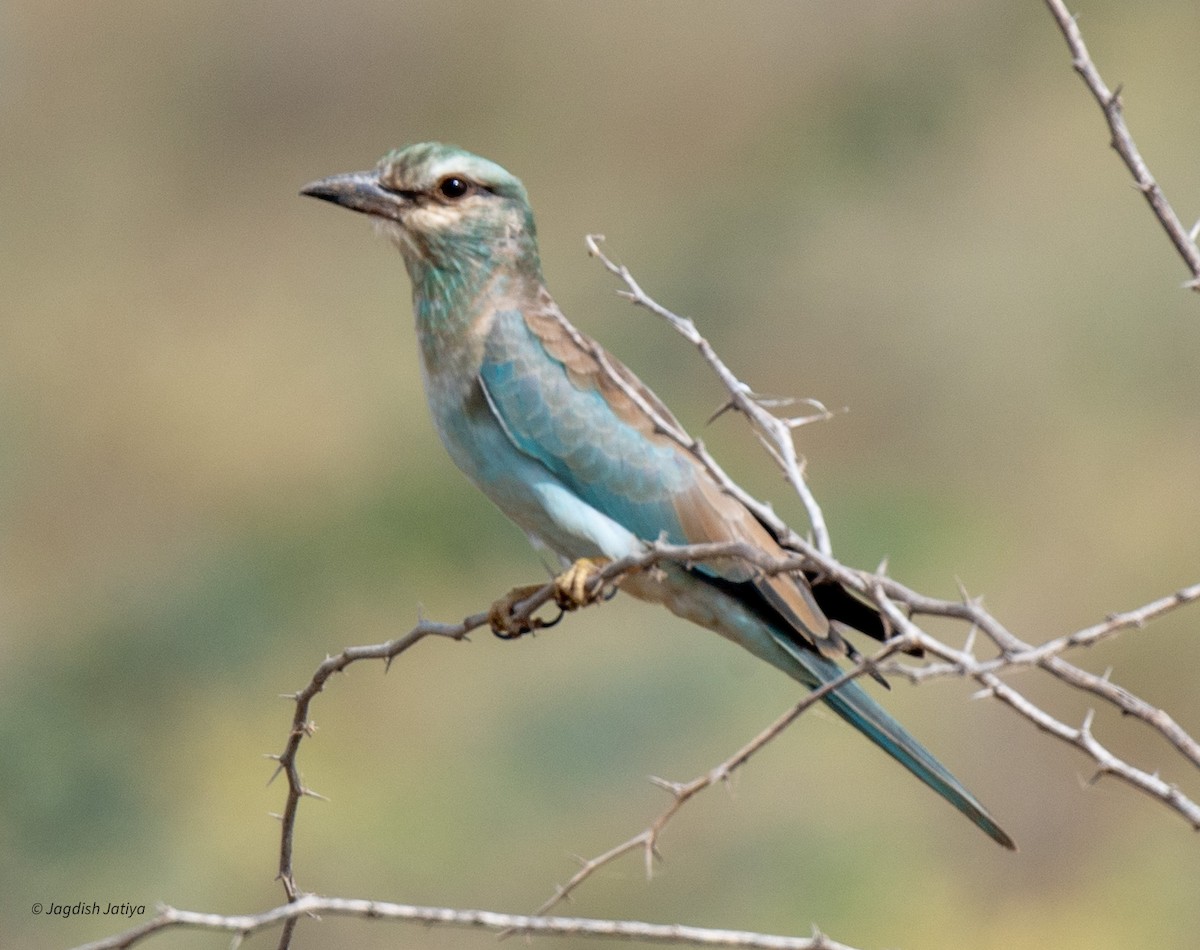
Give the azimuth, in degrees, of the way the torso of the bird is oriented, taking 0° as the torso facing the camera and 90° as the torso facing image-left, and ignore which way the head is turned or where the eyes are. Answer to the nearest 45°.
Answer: approximately 90°

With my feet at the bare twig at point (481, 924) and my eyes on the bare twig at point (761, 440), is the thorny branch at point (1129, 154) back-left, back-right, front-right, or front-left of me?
front-right

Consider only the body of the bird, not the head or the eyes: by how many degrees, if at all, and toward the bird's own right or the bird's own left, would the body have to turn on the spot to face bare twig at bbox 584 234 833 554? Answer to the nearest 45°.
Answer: approximately 180°

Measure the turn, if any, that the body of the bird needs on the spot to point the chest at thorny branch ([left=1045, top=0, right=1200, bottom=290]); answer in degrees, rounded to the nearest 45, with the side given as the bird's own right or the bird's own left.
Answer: approximately 135° to the bird's own left

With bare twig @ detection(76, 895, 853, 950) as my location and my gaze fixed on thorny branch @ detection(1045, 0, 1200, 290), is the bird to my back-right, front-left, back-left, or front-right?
front-left
